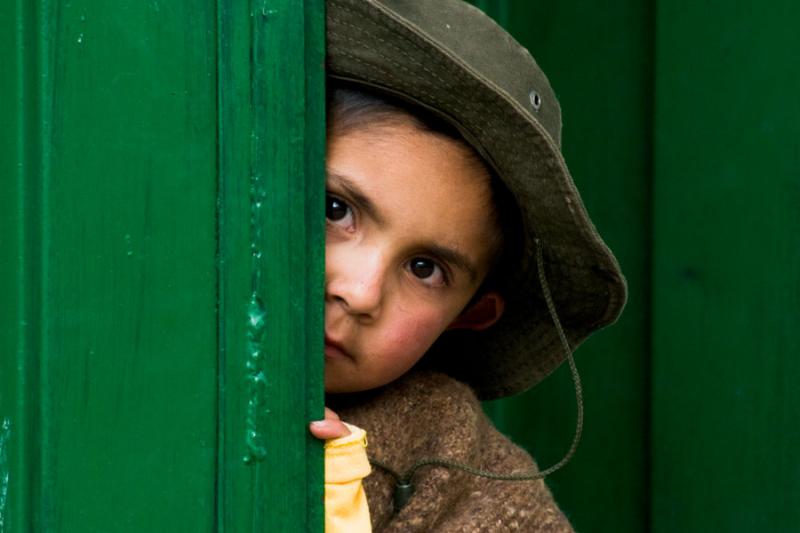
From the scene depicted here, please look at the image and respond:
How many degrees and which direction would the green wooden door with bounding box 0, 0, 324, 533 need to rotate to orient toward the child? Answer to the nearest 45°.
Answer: approximately 135° to its left

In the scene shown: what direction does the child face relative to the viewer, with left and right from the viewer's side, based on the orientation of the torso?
facing the viewer

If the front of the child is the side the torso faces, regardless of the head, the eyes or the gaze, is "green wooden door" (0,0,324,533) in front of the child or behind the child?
in front

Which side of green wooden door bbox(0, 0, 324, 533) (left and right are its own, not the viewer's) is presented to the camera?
front

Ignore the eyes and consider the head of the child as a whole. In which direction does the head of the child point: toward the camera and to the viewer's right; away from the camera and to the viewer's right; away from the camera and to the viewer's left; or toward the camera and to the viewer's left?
toward the camera and to the viewer's left

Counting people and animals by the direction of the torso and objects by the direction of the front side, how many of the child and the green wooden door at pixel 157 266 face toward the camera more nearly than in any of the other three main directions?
2
